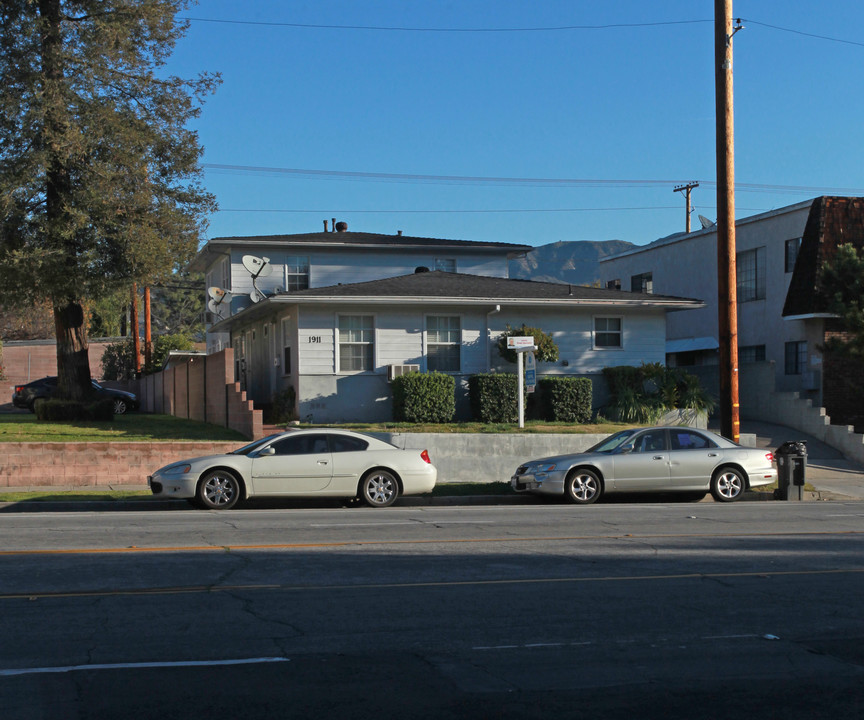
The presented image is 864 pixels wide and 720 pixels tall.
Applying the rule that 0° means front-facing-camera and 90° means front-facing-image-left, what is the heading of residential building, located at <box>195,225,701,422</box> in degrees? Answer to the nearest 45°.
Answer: approximately 0°

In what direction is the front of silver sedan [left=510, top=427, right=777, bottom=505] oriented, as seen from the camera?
facing to the left of the viewer

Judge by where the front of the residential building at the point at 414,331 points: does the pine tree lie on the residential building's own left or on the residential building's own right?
on the residential building's own right

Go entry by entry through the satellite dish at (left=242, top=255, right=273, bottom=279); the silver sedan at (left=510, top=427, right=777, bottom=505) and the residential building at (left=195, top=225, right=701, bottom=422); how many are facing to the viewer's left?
1

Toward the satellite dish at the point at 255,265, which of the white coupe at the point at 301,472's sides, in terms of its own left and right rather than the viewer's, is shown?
right

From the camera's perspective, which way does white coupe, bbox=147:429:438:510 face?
to the viewer's left

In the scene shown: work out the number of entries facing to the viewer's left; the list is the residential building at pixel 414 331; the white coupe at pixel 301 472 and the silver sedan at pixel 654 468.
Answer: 2

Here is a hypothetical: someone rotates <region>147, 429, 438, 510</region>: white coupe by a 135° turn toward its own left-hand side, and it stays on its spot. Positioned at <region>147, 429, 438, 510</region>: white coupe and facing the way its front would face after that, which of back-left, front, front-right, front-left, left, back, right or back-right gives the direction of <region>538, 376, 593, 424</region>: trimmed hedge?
left

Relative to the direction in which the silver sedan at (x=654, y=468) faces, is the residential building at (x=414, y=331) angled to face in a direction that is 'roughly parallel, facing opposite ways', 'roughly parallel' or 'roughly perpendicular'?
roughly perpendicular

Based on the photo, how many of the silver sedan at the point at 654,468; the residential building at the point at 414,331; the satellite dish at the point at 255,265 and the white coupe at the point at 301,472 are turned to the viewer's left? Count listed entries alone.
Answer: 2
